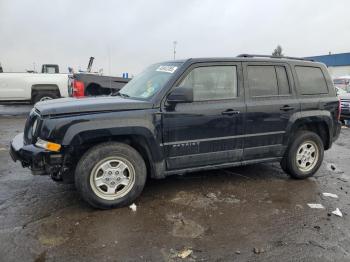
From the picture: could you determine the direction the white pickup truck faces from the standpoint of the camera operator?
facing to the left of the viewer

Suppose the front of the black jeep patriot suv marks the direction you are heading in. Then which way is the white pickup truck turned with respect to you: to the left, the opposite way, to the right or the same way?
the same way

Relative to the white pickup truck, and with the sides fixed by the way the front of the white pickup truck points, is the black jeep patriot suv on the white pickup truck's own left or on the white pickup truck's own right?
on the white pickup truck's own left

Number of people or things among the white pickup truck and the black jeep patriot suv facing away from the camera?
0

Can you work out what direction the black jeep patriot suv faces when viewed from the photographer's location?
facing the viewer and to the left of the viewer

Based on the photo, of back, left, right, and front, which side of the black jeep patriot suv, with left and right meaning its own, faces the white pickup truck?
right
